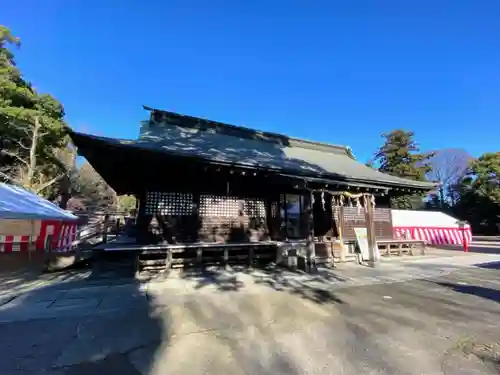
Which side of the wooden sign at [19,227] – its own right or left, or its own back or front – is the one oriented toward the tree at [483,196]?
left

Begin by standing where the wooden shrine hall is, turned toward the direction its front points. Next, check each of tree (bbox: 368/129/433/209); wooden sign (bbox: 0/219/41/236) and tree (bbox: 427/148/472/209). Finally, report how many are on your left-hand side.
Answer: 2

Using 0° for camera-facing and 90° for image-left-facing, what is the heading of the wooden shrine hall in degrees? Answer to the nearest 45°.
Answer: approximately 315°

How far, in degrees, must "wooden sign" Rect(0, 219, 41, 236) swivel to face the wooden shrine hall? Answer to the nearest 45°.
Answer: approximately 45° to its left

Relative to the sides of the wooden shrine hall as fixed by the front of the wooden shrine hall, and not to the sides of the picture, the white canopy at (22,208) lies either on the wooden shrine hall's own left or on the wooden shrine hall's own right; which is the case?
on the wooden shrine hall's own right

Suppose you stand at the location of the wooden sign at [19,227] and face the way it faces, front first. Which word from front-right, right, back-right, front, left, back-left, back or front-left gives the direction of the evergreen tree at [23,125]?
back

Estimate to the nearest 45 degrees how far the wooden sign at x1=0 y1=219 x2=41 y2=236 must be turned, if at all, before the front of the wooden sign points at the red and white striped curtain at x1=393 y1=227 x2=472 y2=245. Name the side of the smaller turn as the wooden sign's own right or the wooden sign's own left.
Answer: approximately 45° to the wooden sign's own left

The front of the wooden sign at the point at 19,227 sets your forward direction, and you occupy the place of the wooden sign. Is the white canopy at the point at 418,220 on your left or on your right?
on your left

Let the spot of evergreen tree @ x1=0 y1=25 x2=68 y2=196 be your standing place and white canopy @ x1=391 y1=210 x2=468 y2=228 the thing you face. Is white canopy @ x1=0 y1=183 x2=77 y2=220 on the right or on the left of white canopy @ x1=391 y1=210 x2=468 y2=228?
right

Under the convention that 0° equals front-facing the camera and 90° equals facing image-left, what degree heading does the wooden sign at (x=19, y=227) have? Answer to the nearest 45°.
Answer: approximately 0°

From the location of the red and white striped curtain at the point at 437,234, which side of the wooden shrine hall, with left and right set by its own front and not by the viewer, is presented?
left
